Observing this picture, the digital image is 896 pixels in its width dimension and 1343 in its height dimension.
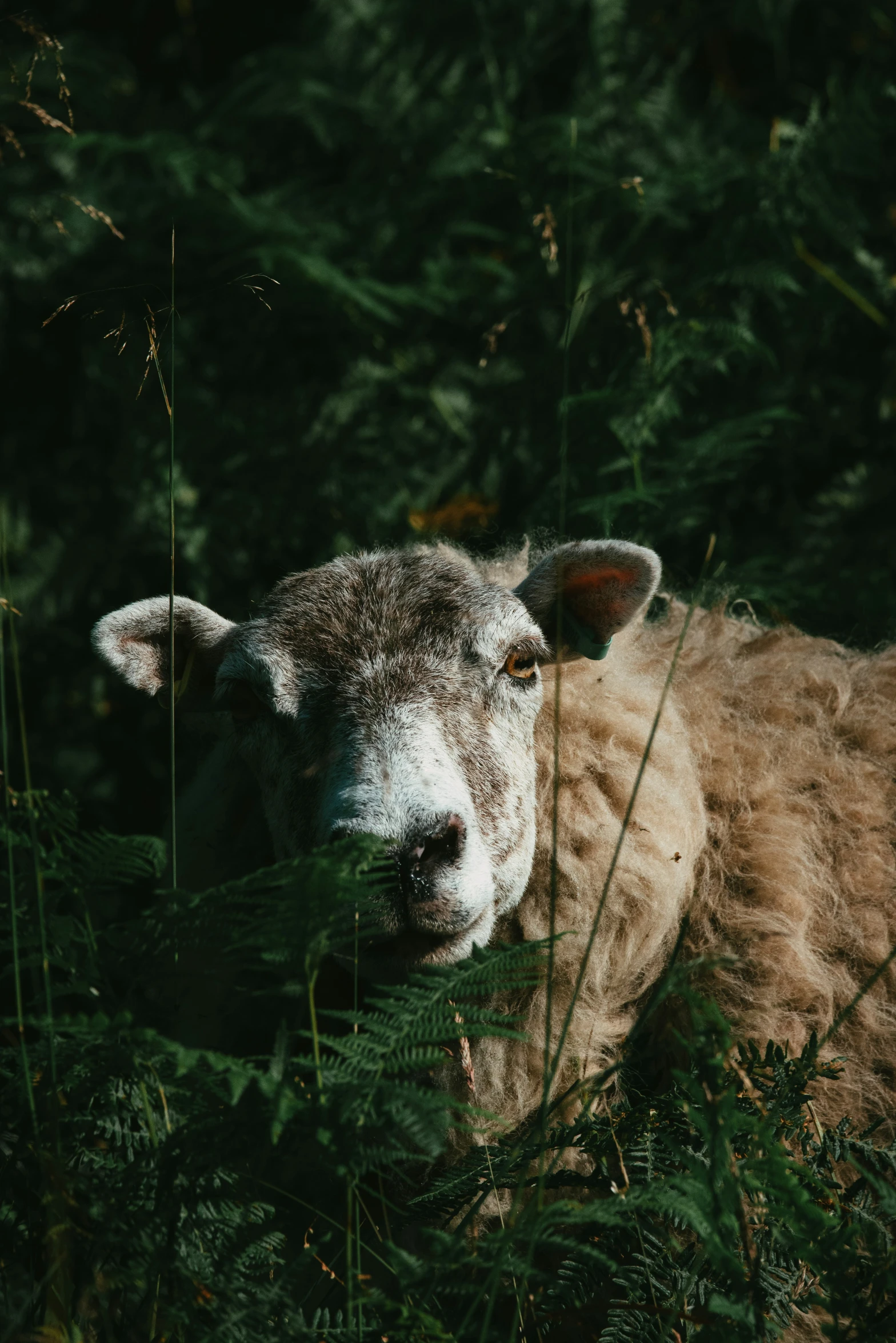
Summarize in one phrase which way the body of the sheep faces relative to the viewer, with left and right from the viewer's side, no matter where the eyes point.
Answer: facing the viewer and to the left of the viewer

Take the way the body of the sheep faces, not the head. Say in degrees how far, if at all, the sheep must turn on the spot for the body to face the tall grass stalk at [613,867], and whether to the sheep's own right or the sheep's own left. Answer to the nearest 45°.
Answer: approximately 45° to the sheep's own left

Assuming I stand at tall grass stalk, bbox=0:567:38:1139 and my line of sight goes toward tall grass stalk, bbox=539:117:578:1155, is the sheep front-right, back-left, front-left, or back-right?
front-left

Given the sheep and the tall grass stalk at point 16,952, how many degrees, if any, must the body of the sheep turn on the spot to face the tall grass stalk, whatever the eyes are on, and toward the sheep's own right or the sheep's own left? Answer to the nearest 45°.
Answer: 0° — it already faces it

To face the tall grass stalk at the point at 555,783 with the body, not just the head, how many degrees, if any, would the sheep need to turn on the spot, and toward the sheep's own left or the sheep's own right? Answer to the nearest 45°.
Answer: approximately 45° to the sheep's own left
